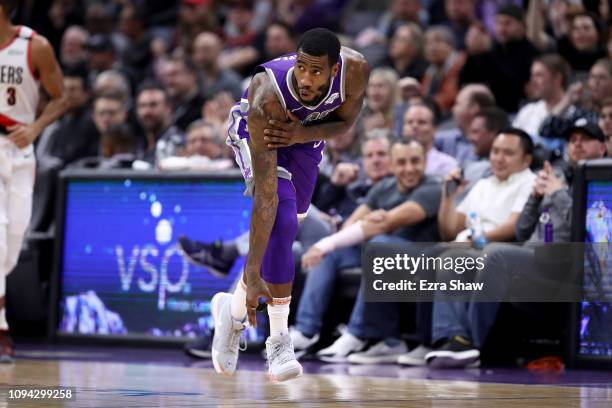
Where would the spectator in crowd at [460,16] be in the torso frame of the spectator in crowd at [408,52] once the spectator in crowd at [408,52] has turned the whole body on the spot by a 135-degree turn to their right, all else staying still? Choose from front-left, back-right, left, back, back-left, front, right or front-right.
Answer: front-right

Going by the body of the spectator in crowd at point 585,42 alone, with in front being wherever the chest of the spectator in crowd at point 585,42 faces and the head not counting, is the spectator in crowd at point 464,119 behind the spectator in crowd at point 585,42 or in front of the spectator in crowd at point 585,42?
in front

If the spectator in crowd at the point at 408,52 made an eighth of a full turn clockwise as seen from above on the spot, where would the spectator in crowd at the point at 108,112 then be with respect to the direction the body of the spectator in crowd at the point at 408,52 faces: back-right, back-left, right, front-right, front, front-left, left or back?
front

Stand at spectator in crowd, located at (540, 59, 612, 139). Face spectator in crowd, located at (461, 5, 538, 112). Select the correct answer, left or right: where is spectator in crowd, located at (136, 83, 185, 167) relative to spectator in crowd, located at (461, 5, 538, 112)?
left

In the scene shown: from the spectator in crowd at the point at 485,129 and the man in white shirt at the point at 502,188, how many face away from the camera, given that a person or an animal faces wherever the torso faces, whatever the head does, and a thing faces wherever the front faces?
0

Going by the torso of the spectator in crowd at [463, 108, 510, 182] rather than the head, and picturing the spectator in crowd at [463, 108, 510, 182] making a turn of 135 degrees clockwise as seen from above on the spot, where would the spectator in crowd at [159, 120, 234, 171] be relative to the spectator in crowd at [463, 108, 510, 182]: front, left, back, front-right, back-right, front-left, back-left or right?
left

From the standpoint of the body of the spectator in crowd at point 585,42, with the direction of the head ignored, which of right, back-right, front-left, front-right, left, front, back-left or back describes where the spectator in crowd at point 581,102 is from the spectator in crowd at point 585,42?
front-left

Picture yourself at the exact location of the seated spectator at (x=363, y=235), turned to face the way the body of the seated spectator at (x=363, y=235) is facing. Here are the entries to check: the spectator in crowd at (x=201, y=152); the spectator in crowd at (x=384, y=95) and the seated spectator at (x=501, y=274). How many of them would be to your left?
1

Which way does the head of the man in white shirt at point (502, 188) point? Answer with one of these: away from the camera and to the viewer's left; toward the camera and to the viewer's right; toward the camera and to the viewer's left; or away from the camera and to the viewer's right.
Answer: toward the camera and to the viewer's left

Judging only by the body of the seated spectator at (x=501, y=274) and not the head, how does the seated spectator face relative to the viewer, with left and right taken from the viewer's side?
facing the viewer and to the left of the viewer
